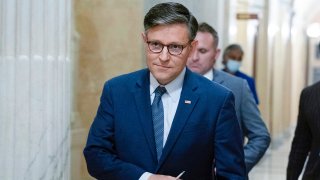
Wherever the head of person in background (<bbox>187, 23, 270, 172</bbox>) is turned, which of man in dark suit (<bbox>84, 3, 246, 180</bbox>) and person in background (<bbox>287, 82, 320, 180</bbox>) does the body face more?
the man in dark suit

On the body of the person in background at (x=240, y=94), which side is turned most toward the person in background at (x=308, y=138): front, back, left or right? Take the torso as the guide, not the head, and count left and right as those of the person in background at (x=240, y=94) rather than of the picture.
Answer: left

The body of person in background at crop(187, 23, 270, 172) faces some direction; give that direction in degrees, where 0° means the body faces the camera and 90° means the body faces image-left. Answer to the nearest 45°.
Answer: approximately 45°

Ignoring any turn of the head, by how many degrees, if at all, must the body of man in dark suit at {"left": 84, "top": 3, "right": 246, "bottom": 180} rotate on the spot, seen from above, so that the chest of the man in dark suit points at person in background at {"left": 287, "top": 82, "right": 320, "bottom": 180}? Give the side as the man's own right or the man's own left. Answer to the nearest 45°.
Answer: approximately 135° to the man's own left

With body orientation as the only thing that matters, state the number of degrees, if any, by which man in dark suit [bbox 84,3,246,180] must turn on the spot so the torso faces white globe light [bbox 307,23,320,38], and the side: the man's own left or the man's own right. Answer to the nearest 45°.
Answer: approximately 180°

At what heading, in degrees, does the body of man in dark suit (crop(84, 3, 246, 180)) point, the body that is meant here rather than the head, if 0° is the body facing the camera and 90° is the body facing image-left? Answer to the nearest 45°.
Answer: approximately 0°
